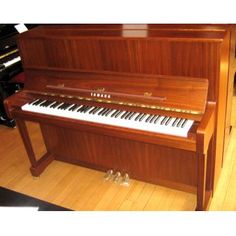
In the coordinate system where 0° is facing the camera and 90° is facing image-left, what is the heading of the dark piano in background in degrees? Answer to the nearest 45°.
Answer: approximately 315°

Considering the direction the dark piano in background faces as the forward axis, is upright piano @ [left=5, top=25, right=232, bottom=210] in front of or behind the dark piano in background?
in front

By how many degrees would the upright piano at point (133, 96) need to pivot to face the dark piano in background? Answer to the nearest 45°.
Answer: approximately 90° to its right

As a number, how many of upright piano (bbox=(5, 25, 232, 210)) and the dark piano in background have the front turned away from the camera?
0

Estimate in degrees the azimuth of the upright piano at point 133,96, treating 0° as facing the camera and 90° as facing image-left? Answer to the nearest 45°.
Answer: approximately 45°
